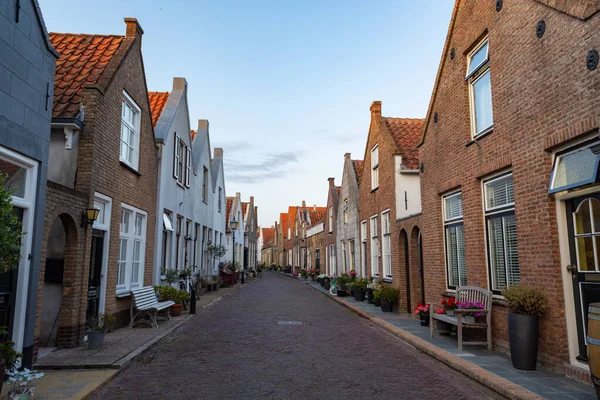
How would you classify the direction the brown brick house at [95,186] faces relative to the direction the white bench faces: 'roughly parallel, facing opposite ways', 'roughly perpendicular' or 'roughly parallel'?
roughly parallel

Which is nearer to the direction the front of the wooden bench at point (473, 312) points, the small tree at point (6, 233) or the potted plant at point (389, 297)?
the small tree

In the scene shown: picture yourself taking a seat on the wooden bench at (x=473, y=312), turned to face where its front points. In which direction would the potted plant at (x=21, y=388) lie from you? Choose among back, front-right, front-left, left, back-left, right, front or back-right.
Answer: front

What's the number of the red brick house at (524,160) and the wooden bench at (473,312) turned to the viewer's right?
0

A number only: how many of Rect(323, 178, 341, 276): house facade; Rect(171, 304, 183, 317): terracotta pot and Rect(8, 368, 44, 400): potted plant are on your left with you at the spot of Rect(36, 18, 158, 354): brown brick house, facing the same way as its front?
2

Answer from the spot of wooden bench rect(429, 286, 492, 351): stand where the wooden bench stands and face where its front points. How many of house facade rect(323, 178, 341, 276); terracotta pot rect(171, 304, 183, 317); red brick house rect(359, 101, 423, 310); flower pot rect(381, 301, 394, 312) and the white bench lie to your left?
0

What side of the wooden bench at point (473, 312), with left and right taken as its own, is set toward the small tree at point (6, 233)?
front

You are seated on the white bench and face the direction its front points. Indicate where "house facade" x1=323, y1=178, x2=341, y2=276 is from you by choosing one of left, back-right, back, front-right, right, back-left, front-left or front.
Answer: left

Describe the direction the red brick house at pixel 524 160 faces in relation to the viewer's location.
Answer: facing the viewer and to the left of the viewer

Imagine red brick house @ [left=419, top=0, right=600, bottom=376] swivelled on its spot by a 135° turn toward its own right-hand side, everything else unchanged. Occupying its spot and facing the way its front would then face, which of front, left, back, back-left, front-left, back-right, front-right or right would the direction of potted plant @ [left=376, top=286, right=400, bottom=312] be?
front-left

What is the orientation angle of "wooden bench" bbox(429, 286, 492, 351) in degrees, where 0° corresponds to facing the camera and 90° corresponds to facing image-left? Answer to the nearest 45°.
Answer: approximately 45°

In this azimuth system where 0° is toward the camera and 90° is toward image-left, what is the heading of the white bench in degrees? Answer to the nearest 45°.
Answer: approximately 315°

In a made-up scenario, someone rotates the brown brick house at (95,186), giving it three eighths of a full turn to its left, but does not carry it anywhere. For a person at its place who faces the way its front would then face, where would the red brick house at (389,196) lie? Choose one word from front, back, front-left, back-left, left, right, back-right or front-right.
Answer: right

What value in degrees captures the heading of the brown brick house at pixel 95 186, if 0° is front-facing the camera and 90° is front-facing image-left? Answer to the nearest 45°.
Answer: approximately 315°

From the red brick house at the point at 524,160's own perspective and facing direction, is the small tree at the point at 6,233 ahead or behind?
ahead

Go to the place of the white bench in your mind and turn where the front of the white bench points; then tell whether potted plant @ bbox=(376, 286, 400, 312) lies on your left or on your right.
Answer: on your left

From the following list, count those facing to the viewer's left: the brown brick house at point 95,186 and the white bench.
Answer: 0

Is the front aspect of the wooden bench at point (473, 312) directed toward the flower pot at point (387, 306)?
no

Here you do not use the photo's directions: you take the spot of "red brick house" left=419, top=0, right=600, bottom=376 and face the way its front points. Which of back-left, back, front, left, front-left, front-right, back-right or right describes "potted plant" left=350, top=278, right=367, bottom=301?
right

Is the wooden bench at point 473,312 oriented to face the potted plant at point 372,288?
no

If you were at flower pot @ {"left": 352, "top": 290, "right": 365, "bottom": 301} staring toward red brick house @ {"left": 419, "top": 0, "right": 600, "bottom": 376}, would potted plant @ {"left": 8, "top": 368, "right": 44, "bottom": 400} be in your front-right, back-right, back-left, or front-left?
front-right
